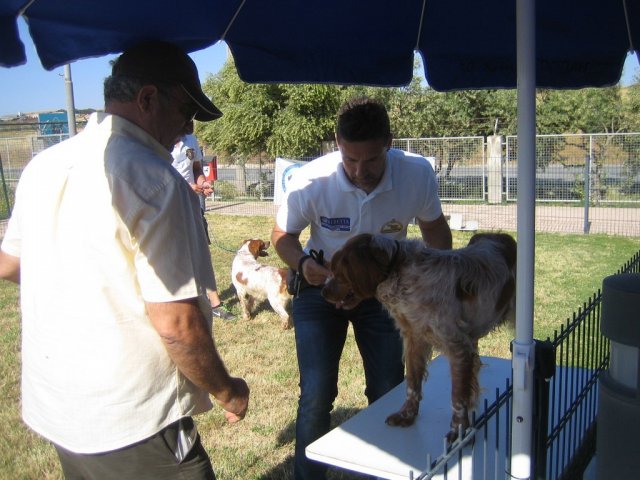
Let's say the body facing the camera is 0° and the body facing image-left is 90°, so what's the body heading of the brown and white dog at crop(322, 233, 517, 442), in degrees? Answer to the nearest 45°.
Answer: approximately 45°

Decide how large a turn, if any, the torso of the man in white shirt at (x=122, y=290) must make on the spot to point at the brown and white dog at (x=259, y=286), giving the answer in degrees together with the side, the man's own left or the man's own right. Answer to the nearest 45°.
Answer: approximately 45° to the man's own left

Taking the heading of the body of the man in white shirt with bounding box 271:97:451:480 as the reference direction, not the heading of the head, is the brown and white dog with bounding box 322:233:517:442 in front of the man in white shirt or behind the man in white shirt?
in front

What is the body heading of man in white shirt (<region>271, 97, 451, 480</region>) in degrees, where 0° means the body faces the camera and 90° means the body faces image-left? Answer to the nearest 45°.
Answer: approximately 0°

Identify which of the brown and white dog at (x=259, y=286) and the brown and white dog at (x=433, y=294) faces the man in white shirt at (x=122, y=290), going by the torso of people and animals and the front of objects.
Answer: the brown and white dog at (x=433, y=294)

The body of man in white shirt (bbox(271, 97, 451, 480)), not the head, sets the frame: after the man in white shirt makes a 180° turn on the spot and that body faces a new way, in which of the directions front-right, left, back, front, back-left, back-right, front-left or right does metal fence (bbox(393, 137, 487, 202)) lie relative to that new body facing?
front

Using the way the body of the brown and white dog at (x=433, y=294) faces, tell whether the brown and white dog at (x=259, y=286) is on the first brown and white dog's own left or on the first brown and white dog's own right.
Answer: on the first brown and white dog's own right

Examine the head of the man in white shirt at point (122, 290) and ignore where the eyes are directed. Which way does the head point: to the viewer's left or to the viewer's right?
to the viewer's right

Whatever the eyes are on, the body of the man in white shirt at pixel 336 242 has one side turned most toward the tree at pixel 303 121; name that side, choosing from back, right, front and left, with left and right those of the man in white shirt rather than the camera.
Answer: back

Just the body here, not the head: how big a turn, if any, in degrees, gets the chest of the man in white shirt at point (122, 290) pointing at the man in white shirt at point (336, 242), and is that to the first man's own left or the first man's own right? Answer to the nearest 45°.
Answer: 0° — they already face them

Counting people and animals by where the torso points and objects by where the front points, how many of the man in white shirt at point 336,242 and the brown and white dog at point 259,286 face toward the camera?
1

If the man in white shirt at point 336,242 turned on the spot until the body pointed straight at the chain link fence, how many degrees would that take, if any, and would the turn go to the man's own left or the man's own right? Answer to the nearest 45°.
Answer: approximately 180°

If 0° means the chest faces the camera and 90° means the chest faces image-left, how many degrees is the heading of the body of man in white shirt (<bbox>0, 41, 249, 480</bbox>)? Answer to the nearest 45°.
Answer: approximately 225°

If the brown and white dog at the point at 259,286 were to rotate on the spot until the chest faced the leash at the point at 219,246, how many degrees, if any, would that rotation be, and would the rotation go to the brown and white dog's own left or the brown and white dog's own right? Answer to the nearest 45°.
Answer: approximately 45° to the brown and white dog's own right

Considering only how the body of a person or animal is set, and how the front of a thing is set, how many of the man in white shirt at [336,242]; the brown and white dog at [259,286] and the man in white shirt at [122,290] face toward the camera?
1
